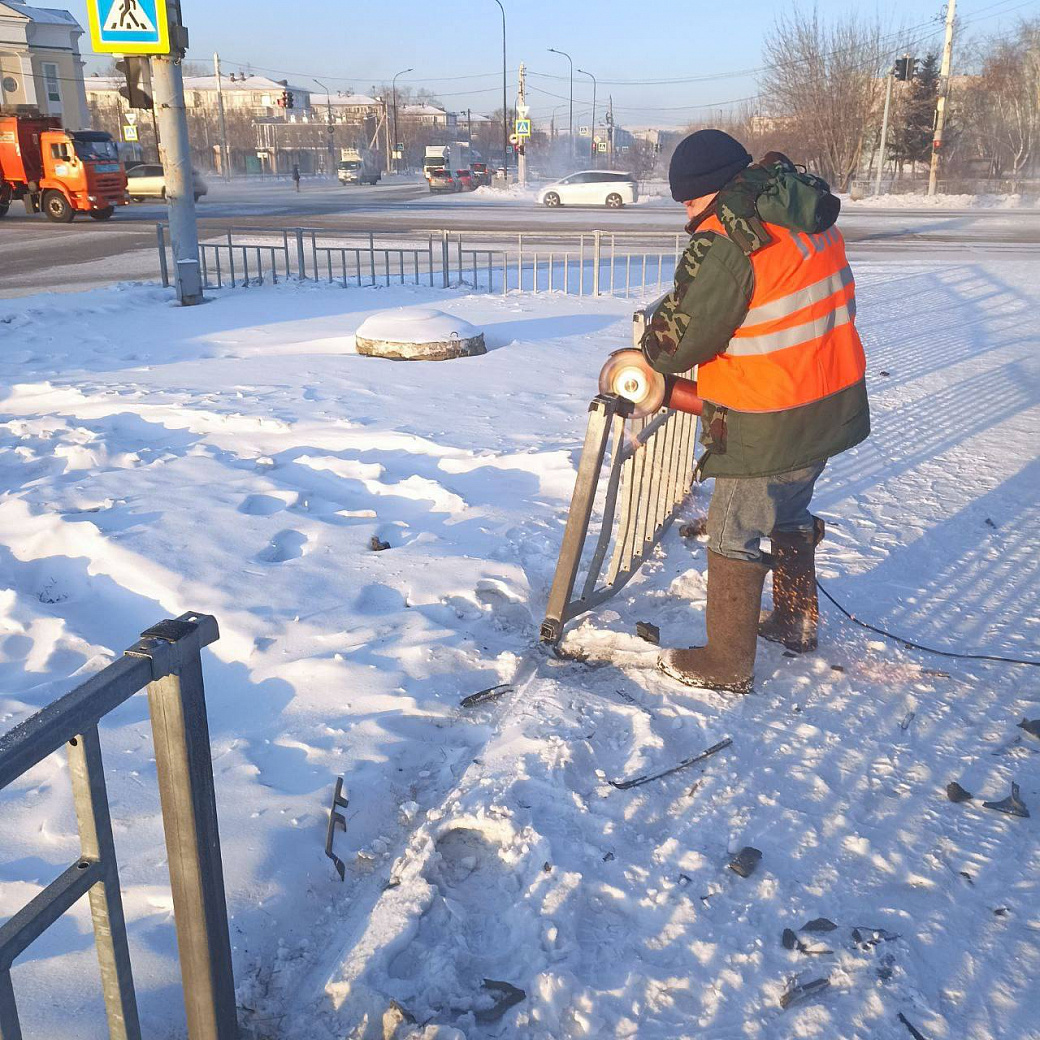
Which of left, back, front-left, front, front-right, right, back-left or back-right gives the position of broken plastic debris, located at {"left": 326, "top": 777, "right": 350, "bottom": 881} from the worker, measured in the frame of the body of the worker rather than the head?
left

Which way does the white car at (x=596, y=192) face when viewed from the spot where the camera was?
facing to the left of the viewer

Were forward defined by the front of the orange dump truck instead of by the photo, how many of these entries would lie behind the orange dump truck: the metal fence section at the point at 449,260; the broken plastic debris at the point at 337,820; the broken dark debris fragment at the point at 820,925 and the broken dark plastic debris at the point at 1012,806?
0

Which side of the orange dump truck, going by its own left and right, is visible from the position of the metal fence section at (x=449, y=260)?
front

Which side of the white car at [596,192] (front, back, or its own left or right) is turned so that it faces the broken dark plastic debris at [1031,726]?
left

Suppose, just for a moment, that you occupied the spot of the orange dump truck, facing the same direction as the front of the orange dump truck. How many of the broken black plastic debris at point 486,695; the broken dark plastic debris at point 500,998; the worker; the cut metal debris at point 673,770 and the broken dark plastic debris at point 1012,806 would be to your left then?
0

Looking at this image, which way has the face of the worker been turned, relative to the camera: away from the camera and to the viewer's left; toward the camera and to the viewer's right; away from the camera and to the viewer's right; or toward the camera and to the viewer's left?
away from the camera and to the viewer's left

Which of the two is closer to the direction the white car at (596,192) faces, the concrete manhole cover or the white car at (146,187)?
the white car

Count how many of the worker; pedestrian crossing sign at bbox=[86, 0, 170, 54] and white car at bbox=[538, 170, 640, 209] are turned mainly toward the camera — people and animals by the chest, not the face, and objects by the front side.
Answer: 1

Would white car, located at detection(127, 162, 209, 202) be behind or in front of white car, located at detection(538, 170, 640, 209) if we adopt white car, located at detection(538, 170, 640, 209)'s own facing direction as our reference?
in front

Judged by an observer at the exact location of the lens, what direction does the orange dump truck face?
facing the viewer and to the right of the viewer

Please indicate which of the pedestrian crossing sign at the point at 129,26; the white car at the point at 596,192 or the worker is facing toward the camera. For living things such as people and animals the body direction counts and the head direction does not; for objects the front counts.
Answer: the pedestrian crossing sign

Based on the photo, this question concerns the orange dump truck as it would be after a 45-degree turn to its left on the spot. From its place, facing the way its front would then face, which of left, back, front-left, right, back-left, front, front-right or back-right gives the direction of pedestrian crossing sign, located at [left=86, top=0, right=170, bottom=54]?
right

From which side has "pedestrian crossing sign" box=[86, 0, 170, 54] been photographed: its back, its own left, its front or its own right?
front

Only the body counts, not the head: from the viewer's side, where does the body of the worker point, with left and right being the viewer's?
facing away from the viewer and to the left of the viewer

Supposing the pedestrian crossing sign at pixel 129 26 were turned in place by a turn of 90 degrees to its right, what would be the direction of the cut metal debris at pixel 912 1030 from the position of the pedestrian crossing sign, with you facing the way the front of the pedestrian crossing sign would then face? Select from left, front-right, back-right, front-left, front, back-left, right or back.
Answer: left

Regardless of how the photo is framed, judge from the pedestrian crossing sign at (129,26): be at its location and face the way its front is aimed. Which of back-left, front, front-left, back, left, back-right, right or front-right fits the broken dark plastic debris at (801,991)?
front

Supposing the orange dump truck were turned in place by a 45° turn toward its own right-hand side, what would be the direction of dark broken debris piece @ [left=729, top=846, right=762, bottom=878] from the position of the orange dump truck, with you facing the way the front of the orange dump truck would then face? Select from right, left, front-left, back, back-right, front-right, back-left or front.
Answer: front
